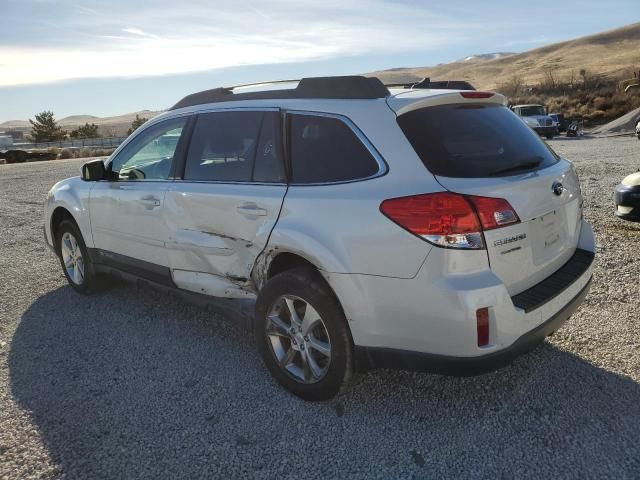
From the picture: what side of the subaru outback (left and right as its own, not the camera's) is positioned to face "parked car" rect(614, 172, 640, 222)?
right

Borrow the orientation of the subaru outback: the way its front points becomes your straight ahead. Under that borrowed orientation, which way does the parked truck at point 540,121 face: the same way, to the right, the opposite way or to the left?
the opposite way

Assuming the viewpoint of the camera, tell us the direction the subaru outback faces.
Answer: facing away from the viewer and to the left of the viewer

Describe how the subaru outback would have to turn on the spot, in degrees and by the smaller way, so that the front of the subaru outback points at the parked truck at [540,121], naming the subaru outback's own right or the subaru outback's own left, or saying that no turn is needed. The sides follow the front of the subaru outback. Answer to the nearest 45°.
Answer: approximately 90° to the subaru outback's own right

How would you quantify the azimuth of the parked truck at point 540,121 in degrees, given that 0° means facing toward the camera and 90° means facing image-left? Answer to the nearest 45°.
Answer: approximately 315°

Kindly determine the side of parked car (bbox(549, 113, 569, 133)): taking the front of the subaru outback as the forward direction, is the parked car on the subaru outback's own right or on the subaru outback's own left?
on the subaru outback's own right

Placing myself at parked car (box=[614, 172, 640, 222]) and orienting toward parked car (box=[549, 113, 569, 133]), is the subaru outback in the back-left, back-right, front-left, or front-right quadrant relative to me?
back-left
